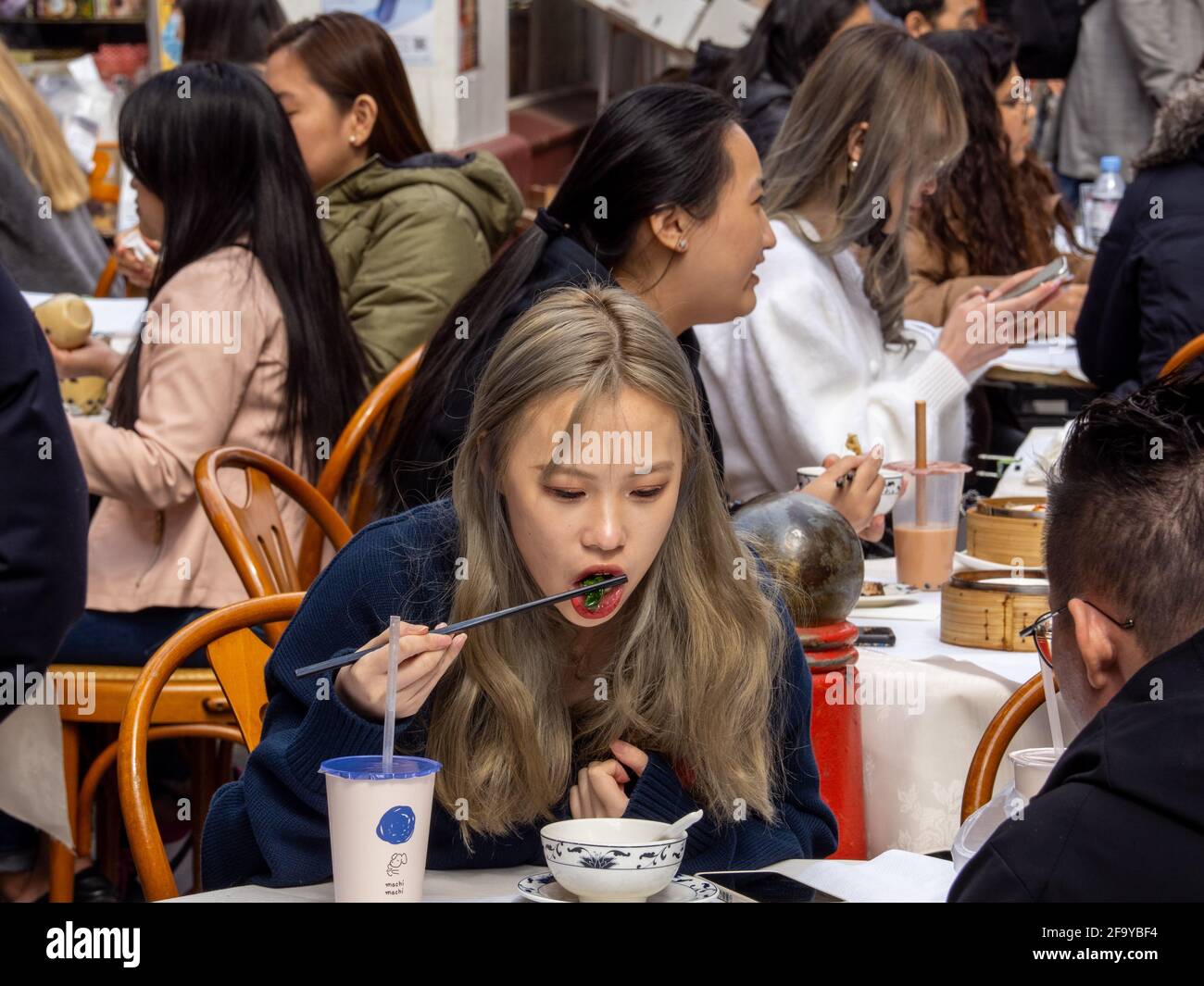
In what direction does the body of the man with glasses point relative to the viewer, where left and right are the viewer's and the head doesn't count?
facing away from the viewer and to the left of the viewer

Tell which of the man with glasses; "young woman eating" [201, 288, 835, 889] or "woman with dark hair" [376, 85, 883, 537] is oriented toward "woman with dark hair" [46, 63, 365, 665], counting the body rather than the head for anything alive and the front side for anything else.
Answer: the man with glasses

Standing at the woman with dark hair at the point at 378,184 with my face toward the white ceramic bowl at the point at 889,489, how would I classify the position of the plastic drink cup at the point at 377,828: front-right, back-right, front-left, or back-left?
front-right

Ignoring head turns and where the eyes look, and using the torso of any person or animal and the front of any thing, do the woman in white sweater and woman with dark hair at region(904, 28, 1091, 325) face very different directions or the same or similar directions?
same or similar directions

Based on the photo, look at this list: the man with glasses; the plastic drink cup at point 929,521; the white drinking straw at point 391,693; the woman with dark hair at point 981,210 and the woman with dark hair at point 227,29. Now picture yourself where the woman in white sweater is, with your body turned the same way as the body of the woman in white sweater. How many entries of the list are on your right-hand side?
3

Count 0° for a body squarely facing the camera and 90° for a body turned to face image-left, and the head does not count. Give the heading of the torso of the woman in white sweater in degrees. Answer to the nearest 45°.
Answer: approximately 270°

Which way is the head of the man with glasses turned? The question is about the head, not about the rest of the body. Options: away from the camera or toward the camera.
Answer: away from the camera

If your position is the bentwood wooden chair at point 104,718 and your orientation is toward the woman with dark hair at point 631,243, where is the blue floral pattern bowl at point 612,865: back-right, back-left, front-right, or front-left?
front-right

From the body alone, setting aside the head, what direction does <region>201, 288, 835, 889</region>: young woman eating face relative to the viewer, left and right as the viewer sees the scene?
facing the viewer

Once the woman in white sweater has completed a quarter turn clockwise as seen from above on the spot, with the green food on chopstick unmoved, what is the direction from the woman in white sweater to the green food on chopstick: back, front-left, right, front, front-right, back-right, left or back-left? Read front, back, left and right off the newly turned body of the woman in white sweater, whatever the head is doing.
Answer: front

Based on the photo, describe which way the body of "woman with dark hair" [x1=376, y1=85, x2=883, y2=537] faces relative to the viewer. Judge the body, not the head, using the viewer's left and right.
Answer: facing to the right of the viewer

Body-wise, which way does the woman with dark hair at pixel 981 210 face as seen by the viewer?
to the viewer's right

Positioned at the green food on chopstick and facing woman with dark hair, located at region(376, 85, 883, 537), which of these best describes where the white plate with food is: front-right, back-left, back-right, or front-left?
front-right
